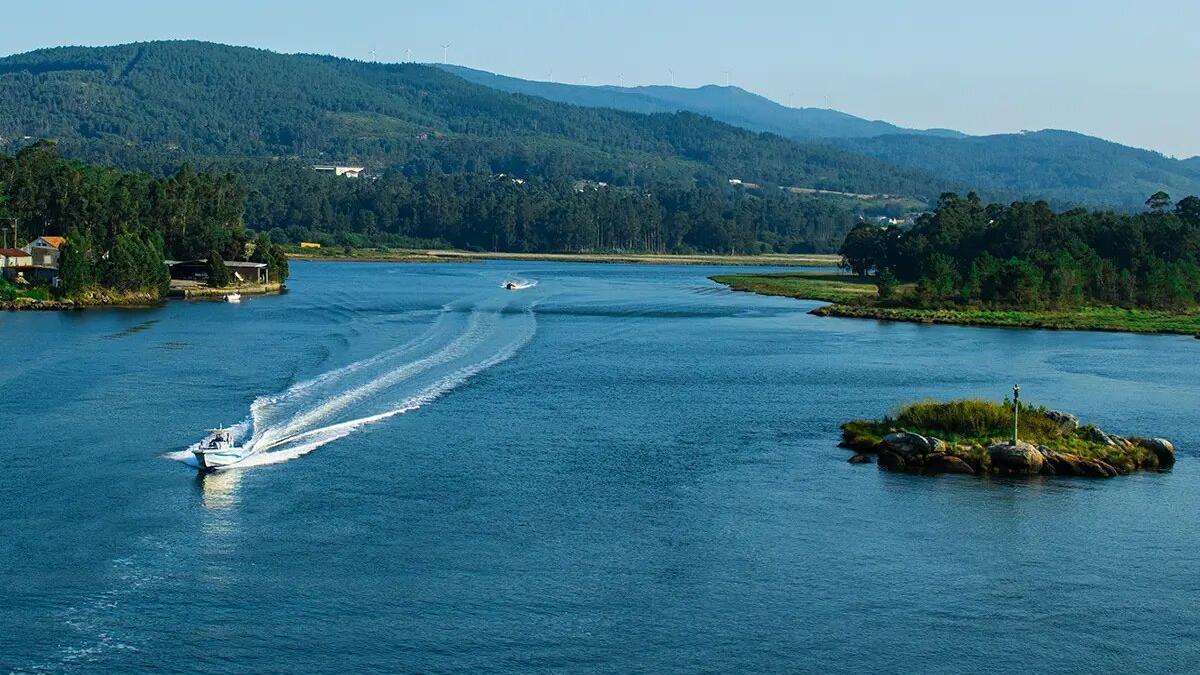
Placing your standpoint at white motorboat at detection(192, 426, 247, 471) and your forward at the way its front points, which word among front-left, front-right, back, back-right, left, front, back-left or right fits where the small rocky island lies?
back-left

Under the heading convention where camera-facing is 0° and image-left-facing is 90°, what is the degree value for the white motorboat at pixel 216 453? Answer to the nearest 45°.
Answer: approximately 45°
